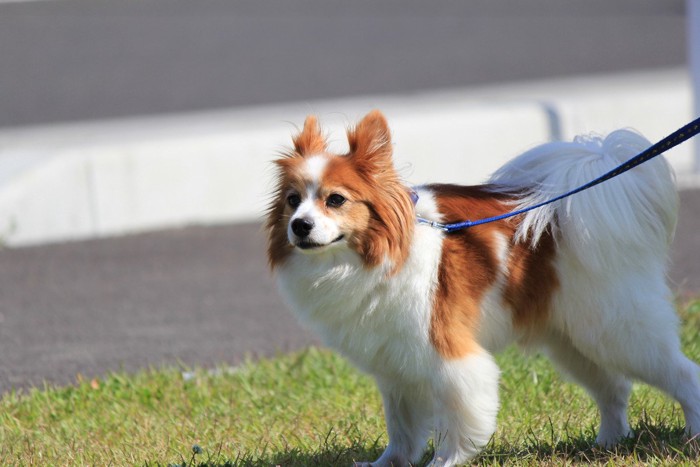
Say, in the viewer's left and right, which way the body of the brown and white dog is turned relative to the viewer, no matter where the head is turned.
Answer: facing the viewer and to the left of the viewer
